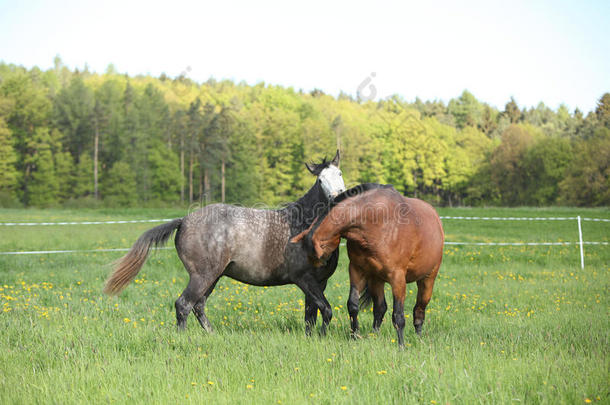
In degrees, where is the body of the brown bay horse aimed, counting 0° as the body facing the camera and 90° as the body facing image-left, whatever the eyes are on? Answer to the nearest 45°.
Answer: approximately 45°

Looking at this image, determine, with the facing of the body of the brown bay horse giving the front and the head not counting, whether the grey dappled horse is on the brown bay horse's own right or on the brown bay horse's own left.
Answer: on the brown bay horse's own right

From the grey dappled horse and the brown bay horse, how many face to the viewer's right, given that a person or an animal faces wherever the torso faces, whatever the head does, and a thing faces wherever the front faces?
1

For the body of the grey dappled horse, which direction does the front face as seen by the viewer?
to the viewer's right

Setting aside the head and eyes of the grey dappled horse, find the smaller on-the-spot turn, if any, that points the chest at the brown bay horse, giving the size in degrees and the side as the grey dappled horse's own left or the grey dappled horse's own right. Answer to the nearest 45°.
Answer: approximately 45° to the grey dappled horse's own right
